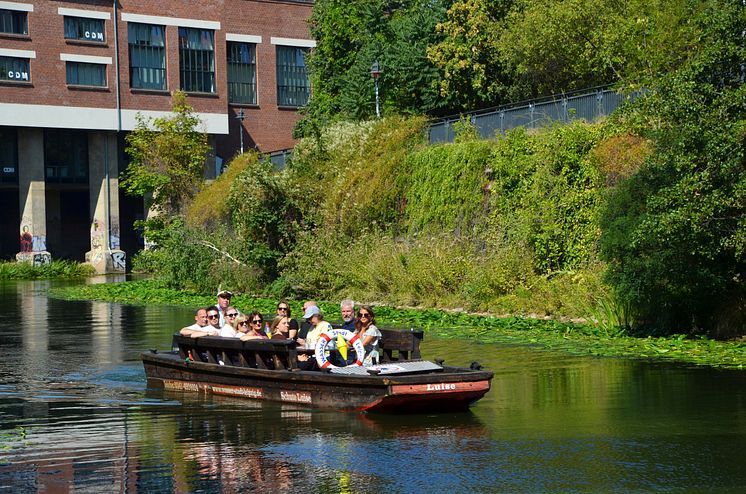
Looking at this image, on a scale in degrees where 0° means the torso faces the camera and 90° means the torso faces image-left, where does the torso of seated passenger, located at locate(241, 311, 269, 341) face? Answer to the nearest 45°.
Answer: approximately 315°

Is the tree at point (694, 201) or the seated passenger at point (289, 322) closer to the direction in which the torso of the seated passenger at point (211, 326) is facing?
the seated passenger

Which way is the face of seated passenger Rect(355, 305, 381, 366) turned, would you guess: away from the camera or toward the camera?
toward the camera

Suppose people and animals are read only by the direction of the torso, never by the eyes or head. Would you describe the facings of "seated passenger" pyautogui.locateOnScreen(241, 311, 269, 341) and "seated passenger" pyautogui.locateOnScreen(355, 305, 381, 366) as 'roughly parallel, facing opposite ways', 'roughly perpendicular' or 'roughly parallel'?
roughly perpendicular

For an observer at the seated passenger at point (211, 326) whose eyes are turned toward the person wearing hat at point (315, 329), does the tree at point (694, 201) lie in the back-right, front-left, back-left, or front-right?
front-left

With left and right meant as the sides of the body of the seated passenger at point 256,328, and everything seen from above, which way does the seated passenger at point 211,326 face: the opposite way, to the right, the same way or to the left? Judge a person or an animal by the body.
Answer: the same way

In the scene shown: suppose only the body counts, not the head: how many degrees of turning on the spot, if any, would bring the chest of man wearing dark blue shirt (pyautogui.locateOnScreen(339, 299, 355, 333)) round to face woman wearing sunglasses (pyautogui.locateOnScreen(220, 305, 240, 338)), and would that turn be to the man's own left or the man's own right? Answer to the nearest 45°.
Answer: approximately 90° to the man's own right

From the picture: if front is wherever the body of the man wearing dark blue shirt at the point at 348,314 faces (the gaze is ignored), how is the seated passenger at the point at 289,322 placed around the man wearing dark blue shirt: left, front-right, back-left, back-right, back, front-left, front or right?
right

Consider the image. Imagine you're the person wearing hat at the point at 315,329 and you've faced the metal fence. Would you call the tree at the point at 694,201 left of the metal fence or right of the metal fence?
right

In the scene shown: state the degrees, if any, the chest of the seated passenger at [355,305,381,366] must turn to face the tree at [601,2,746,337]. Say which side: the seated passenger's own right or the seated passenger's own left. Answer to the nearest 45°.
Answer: approximately 180°

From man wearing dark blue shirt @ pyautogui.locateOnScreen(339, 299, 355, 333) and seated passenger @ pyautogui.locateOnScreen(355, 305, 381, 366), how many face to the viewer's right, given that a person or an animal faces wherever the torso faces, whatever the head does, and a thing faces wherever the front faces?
0

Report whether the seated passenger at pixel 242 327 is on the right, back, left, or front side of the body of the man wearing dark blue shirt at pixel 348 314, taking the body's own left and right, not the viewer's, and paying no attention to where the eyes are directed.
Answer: right
